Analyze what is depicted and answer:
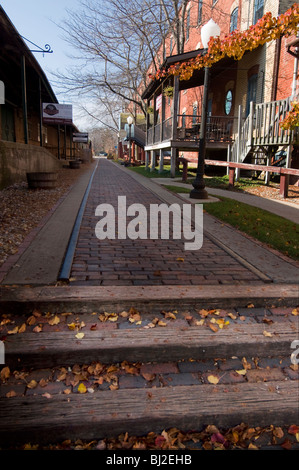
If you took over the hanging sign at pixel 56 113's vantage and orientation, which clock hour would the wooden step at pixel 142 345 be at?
The wooden step is roughly at 12 o'clock from the hanging sign.

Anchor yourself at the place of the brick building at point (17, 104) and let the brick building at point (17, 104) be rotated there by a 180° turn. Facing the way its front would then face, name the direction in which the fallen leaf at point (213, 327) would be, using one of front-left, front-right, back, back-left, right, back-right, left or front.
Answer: left

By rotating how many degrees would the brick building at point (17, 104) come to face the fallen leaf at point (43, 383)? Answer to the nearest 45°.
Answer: approximately 90° to its right

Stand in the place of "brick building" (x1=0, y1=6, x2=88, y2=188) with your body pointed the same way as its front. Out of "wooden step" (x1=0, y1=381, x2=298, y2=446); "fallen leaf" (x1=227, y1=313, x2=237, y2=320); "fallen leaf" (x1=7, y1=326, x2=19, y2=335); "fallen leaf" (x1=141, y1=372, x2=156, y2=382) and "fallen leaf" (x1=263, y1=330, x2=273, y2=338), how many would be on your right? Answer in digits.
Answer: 5

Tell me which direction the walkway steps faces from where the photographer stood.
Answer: facing the viewer

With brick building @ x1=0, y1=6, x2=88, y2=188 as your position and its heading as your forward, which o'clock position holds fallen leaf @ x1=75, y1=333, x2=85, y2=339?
The fallen leaf is roughly at 3 o'clock from the brick building.

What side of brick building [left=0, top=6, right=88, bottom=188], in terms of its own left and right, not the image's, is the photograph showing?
right

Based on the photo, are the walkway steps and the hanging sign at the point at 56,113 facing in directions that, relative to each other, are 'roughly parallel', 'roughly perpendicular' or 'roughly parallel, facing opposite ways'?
roughly parallel

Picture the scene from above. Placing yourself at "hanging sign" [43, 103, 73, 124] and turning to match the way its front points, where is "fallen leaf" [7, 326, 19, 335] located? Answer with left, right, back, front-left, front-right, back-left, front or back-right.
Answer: front

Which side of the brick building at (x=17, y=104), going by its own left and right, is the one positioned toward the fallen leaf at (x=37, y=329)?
right

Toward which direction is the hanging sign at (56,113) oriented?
toward the camera

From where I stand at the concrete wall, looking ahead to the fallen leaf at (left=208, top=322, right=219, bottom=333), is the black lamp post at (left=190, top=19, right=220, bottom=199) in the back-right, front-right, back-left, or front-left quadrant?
front-left

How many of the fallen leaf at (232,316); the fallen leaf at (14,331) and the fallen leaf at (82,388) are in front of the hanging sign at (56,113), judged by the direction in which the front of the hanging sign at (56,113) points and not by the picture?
3

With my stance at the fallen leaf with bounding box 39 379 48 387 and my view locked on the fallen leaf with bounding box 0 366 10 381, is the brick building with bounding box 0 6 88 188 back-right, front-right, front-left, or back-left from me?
front-right

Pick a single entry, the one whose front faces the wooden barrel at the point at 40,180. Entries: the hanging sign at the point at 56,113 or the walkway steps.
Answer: the hanging sign

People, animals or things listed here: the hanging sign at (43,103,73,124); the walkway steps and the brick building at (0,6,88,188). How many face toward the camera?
2
